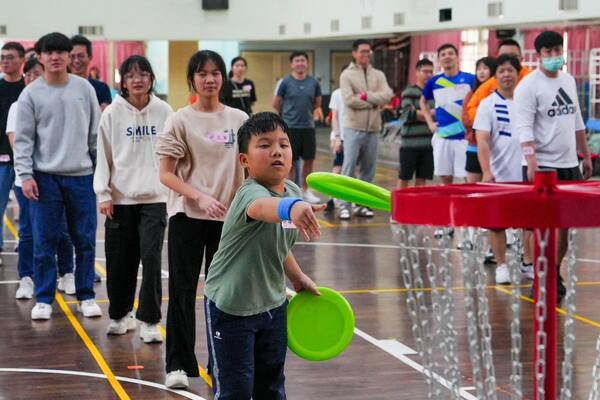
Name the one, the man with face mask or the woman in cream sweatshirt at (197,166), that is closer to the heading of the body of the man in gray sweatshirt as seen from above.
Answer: the woman in cream sweatshirt

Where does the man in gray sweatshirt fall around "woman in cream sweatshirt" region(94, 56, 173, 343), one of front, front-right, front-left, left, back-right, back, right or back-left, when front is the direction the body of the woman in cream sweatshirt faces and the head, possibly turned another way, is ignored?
back-right

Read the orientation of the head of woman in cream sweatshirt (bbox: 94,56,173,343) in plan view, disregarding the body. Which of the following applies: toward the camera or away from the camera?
toward the camera

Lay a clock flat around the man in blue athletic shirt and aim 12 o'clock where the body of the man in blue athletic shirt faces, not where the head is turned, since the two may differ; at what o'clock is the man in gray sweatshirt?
The man in gray sweatshirt is roughly at 1 o'clock from the man in blue athletic shirt.

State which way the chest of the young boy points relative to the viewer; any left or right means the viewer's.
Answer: facing the viewer and to the right of the viewer

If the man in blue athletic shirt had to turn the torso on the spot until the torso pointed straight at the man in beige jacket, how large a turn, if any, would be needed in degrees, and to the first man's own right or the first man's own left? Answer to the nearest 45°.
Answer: approximately 135° to the first man's own right

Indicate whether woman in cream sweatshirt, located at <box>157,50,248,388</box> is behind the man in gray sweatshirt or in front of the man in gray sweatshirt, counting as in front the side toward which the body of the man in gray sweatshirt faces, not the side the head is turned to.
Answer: in front

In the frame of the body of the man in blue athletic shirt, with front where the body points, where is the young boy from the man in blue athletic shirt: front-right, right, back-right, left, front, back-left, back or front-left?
front

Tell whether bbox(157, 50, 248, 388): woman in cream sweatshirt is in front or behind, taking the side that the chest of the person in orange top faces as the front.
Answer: in front

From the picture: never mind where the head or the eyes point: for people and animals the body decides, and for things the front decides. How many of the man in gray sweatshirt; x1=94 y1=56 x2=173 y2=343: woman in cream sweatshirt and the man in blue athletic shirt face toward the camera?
3

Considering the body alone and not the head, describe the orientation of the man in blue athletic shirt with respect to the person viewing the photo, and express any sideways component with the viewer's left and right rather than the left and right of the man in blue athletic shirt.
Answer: facing the viewer

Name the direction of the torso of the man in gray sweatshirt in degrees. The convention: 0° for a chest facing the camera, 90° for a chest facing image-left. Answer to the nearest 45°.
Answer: approximately 0°

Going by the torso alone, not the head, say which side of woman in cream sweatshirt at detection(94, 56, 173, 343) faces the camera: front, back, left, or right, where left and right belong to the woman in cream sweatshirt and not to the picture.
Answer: front
